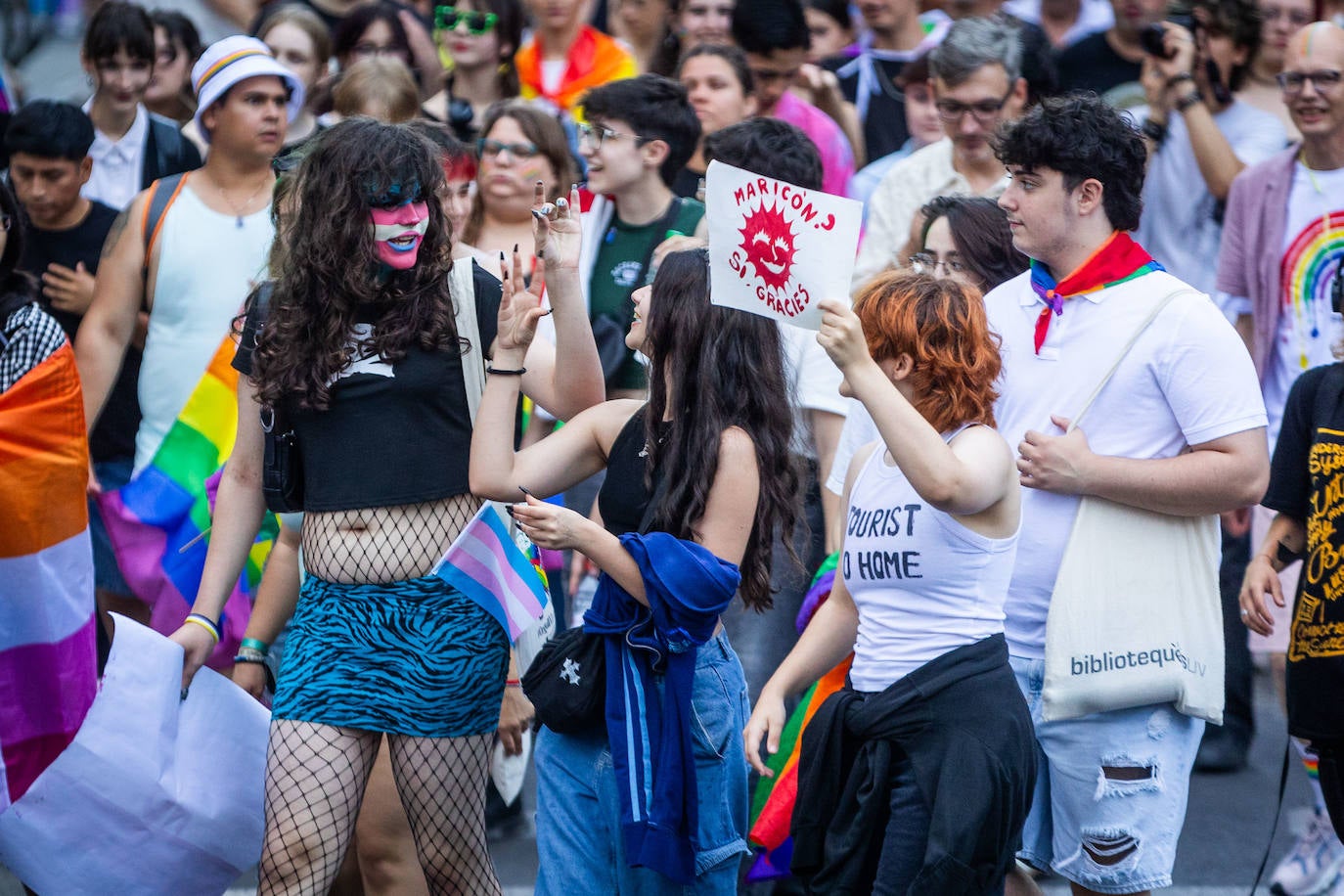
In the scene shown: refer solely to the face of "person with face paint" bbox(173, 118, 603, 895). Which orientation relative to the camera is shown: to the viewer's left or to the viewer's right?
to the viewer's right

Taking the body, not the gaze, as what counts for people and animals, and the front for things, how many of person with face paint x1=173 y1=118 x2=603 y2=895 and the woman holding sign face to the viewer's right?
0

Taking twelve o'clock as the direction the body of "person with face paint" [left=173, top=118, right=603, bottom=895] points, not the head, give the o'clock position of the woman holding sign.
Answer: The woman holding sign is roughly at 10 o'clock from the person with face paint.

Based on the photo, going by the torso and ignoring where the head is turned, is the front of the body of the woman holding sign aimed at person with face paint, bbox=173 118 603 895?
no

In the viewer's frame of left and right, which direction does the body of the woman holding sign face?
facing the viewer and to the left of the viewer

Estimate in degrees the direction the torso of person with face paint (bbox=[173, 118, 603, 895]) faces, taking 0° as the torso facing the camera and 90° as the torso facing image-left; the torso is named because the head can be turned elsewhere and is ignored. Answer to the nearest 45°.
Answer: approximately 0°
